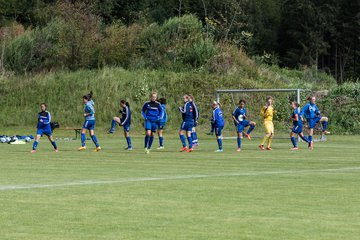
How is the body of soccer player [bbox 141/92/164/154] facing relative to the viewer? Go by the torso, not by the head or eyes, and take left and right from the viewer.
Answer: facing the viewer
